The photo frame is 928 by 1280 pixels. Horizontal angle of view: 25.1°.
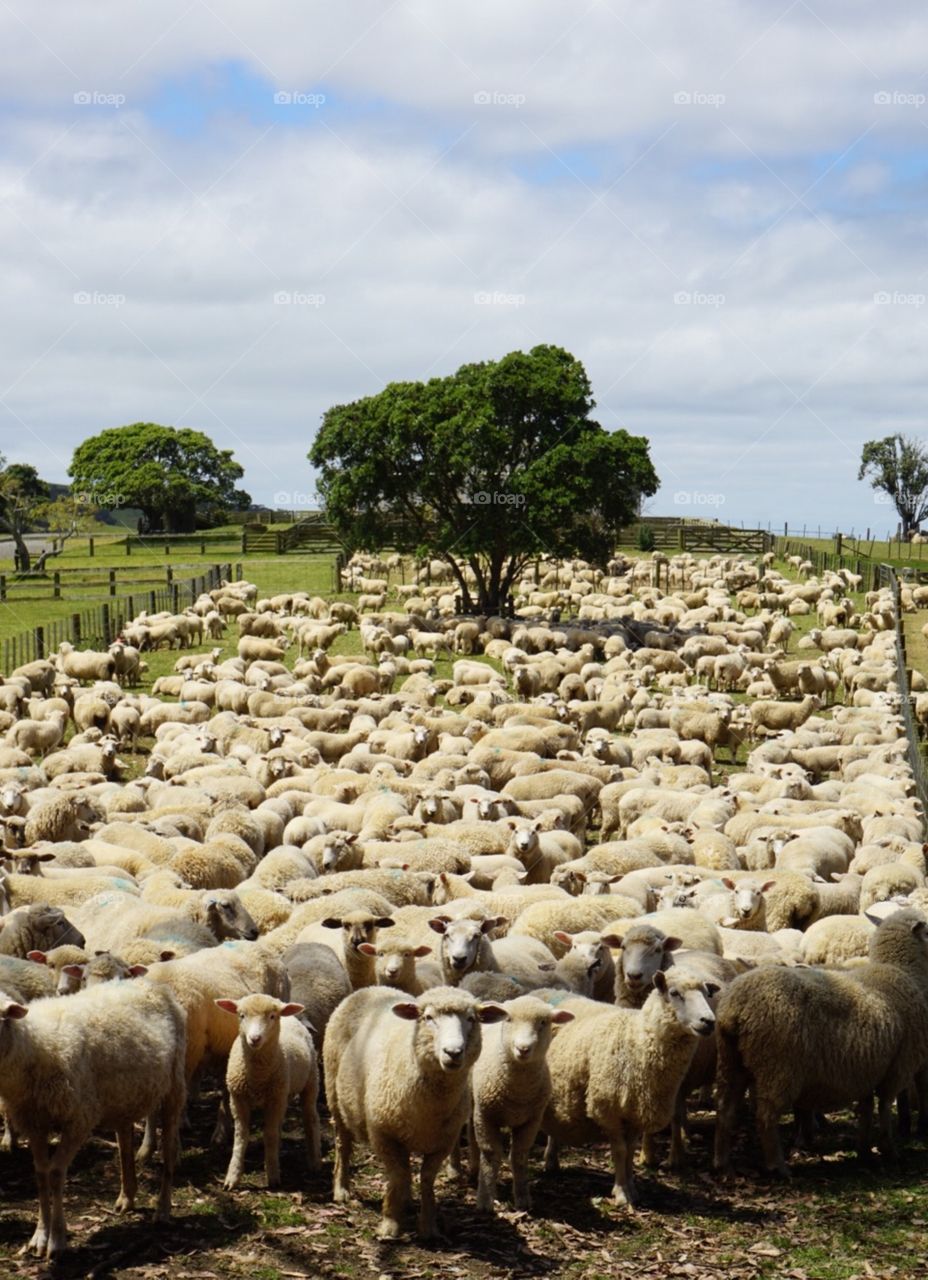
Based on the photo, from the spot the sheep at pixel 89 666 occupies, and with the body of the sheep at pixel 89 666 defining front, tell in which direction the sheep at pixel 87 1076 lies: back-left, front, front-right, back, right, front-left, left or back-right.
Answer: left

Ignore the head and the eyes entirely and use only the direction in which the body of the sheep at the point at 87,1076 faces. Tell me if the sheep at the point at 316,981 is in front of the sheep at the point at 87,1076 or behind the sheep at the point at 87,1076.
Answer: behind

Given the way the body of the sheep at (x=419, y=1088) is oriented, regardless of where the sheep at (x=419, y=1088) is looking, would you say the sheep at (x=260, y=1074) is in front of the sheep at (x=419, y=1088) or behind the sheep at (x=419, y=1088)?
behind

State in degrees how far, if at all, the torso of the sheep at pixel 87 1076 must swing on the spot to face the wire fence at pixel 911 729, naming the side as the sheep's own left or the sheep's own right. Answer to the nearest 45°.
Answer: approximately 180°

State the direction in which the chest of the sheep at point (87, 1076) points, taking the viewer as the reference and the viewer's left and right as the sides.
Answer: facing the viewer and to the left of the viewer

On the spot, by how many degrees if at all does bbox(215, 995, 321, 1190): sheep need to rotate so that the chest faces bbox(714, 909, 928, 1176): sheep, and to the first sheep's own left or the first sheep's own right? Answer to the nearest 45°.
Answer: approximately 135° to the first sheep's own left

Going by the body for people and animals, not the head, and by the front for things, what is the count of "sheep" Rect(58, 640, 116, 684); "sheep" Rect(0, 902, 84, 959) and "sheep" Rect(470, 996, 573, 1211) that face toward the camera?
1

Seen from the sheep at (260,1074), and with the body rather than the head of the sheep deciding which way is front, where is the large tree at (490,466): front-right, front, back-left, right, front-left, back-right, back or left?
back-right

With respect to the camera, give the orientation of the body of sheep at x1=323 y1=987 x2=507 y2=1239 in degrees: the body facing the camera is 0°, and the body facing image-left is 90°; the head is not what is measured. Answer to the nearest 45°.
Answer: approximately 315°

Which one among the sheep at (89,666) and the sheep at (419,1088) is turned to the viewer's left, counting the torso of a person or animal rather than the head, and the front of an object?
the sheep at (89,666)

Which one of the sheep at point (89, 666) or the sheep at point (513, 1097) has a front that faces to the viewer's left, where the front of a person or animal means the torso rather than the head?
the sheep at point (89, 666)

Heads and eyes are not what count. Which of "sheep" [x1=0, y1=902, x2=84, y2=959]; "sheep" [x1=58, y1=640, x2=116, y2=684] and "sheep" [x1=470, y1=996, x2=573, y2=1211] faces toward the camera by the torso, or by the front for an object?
"sheep" [x1=470, y1=996, x2=573, y2=1211]

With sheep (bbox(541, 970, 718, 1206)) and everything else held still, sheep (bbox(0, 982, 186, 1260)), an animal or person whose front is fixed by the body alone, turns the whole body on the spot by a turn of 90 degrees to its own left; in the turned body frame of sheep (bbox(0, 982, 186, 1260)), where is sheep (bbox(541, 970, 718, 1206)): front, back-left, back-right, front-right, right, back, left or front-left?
front-left

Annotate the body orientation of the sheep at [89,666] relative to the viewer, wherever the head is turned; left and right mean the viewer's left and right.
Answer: facing to the left of the viewer

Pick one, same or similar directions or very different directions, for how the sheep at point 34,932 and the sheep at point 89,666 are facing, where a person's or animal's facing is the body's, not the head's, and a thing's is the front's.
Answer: very different directions
